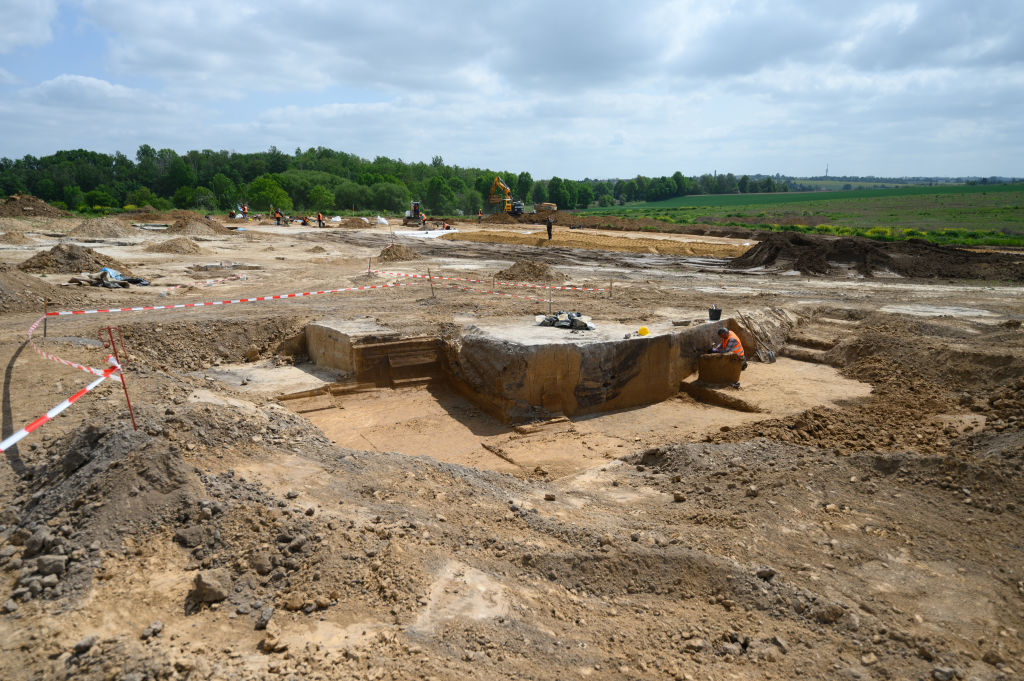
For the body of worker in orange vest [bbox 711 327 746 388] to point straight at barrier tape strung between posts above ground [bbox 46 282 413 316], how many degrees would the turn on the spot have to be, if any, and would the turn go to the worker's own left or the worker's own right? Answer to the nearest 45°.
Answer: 0° — they already face it

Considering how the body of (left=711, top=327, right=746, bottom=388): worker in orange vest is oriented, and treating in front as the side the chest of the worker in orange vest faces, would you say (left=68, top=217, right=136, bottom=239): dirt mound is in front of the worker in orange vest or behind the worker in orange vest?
in front

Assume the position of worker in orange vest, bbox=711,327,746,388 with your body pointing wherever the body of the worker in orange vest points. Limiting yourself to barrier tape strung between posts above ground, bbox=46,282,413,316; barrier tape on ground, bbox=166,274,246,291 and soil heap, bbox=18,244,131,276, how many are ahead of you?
3

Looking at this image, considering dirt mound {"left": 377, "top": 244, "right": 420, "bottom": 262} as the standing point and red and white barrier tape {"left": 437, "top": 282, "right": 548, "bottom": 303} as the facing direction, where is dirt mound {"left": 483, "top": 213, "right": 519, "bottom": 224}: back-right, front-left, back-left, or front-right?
back-left

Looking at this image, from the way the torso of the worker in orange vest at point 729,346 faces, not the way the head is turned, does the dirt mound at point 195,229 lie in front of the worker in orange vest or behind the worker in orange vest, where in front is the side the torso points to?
in front

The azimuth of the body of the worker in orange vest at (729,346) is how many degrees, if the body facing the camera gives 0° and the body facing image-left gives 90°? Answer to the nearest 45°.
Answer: approximately 90°

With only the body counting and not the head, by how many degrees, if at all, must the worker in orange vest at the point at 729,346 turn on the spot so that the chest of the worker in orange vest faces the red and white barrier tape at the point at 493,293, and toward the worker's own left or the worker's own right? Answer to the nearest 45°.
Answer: approximately 45° to the worker's own right

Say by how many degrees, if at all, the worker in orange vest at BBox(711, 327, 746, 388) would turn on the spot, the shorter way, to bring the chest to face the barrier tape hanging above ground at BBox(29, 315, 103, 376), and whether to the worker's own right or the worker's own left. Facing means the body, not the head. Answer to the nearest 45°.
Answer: approximately 45° to the worker's own left

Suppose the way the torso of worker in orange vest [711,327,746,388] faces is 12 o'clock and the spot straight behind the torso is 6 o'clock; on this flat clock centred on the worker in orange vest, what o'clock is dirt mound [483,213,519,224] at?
The dirt mound is roughly at 2 o'clock from the worker in orange vest.

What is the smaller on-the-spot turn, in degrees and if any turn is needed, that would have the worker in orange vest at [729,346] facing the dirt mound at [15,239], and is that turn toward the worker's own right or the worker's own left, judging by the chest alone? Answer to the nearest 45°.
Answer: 0° — they already face it

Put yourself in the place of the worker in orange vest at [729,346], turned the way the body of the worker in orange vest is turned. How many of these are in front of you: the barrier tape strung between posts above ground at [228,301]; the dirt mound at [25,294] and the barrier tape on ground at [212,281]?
3

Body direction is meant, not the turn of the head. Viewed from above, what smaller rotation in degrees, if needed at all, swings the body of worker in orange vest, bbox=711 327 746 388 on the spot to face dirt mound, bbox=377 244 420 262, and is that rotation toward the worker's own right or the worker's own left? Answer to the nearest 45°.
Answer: approximately 45° to the worker's own right
